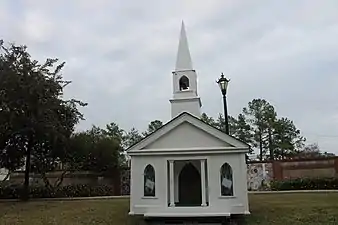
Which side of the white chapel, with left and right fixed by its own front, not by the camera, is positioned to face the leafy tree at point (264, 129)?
back

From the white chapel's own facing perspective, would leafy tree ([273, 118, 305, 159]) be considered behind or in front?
behind

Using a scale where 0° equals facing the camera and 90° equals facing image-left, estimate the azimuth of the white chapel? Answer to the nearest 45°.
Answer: approximately 0°

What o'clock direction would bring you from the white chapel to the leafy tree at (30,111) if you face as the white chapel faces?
The leafy tree is roughly at 4 o'clock from the white chapel.

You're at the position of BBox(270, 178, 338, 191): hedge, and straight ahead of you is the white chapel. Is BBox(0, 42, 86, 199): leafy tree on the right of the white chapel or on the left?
right

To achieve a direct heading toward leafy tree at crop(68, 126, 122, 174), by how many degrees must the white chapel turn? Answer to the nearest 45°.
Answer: approximately 135° to its right
